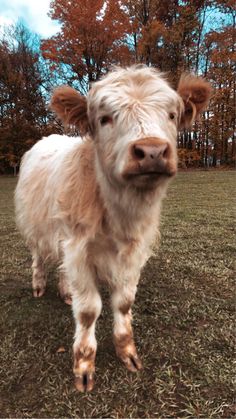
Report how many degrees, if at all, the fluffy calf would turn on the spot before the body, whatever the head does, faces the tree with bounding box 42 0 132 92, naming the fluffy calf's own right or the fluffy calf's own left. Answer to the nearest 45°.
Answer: approximately 135° to the fluffy calf's own left

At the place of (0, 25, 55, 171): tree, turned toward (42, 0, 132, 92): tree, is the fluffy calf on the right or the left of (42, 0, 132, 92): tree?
right

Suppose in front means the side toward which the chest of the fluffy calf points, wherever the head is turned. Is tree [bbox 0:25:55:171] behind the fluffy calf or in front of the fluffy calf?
behind

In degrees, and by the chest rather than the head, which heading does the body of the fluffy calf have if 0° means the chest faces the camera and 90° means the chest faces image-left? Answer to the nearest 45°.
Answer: approximately 315°
